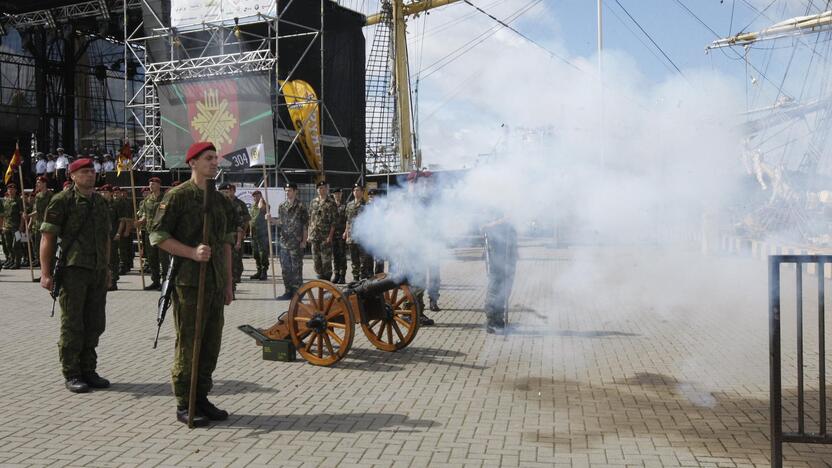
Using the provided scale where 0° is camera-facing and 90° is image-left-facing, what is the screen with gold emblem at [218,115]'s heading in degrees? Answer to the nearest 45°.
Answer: approximately 0°

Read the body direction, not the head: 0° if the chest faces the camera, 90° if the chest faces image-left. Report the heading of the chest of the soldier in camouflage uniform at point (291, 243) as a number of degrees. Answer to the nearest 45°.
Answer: approximately 45°

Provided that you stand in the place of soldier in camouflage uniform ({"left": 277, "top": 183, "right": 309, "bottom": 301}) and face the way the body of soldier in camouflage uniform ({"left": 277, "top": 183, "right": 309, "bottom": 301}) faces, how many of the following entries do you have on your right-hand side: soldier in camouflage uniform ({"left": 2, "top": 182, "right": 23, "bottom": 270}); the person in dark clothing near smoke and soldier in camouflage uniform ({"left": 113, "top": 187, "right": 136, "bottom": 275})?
2

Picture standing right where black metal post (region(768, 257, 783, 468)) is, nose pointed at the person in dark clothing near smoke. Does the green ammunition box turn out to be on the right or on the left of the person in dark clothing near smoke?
left

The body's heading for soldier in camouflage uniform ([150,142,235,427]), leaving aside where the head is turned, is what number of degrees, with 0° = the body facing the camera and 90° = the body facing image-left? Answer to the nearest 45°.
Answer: approximately 315°

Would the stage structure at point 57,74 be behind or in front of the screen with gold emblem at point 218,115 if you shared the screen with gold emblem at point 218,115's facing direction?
behind

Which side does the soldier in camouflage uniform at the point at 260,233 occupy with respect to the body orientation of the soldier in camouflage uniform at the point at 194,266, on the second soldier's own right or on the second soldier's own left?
on the second soldier's own left

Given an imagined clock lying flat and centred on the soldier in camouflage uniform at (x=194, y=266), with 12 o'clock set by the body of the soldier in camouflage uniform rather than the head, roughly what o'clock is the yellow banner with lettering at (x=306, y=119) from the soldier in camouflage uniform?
The yellow banner with lettering is roughly at 8 o'clock from the soldier in camouflage uniform.
